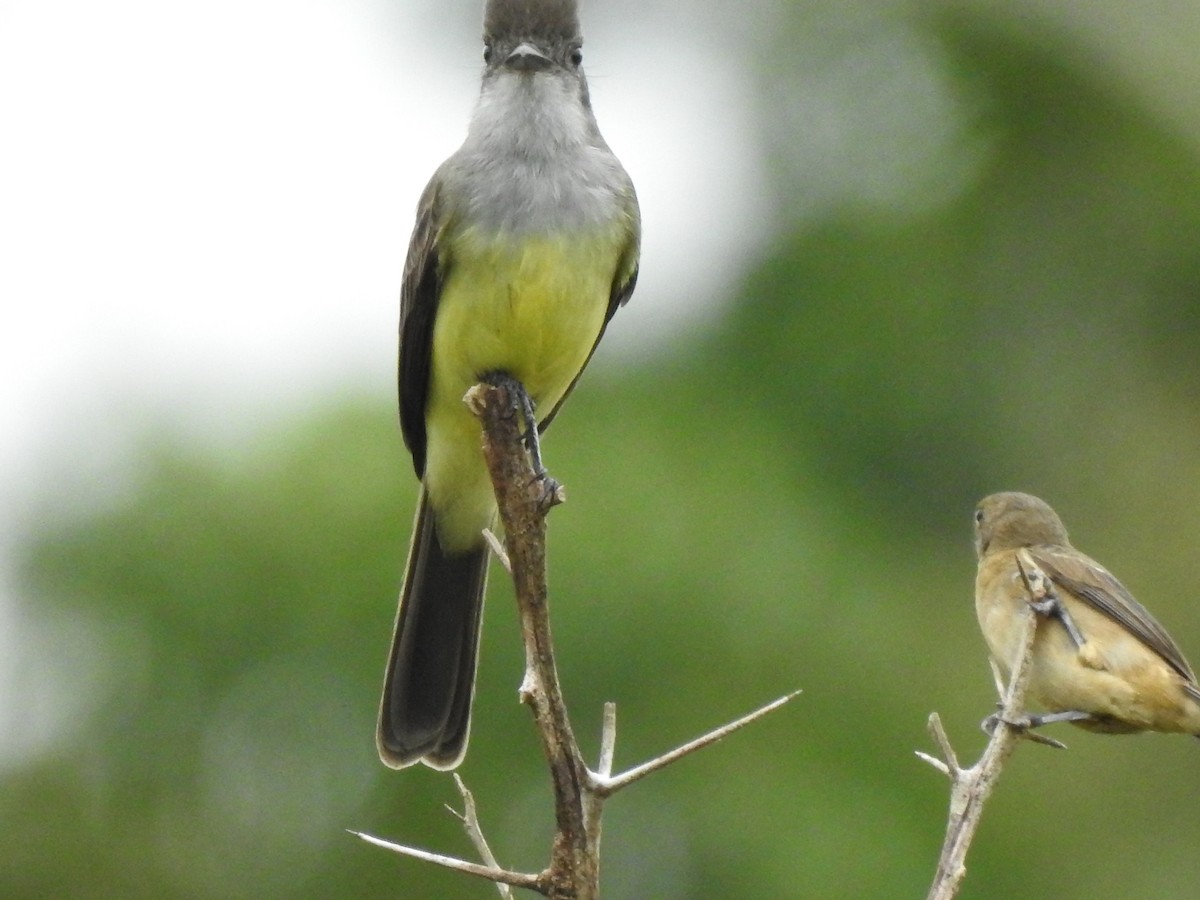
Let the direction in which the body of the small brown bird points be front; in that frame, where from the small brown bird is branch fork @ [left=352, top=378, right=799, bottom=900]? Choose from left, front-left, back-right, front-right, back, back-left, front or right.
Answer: front-left

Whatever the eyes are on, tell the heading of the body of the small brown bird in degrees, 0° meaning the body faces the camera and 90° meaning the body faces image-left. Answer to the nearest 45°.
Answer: approximately 90°

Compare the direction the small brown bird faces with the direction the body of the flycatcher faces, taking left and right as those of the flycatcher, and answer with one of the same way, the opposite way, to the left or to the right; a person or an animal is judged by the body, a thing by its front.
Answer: to the right

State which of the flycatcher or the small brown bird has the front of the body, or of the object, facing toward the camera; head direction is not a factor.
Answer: the flycatcher

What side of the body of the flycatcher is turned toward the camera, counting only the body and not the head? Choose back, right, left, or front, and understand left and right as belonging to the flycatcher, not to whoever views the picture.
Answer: front

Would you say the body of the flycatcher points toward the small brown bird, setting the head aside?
no

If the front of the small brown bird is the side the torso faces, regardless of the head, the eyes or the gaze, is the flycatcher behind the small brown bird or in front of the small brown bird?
in front

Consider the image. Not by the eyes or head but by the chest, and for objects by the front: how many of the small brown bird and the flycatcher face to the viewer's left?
1
